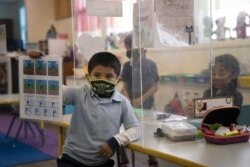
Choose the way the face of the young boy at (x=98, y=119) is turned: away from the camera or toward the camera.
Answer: toward the camera

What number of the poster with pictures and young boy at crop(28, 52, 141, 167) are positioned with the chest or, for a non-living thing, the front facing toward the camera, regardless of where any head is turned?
2

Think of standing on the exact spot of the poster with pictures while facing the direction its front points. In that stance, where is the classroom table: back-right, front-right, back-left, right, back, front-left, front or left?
front-left

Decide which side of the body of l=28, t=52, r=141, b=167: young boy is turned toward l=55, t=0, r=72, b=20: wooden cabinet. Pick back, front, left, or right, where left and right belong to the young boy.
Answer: back

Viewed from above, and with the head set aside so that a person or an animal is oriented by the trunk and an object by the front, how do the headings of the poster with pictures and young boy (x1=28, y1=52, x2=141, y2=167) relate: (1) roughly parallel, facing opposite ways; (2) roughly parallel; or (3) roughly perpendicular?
roughly parallel

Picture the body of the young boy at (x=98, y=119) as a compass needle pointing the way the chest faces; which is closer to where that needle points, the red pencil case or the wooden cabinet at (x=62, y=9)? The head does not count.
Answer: the red pencil case

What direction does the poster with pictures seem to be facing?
toward the camera

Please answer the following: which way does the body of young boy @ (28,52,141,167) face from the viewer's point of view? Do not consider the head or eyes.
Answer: toward the camera

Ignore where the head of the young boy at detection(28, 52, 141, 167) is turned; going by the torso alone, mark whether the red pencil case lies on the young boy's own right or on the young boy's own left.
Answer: on the young boy's own left

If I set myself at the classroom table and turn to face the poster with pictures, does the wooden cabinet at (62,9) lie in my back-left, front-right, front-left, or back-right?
front-right

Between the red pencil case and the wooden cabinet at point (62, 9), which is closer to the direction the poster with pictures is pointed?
the red pencil case

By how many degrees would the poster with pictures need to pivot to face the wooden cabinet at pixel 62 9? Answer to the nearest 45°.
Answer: approximately 180°
